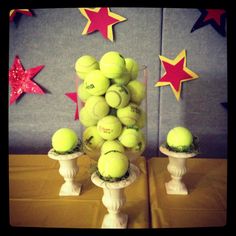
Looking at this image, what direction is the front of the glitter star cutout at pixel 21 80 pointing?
toward the camera

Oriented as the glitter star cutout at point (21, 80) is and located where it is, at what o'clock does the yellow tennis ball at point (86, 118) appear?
The yellow tennis ball is roughly at 11 o'clock from the glitter star cutout.

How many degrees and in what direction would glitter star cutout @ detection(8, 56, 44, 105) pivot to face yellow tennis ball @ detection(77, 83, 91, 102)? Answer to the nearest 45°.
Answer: approximately 45° to its left

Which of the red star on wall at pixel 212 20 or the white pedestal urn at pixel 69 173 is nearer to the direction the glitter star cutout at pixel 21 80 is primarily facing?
the white pedestal urn

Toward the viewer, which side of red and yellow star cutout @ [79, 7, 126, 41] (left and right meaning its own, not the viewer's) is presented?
front

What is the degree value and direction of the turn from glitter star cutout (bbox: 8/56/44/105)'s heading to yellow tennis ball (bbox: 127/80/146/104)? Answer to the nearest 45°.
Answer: approximately 45° to its left

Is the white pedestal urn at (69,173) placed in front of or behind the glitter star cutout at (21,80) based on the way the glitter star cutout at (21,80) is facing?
in front
